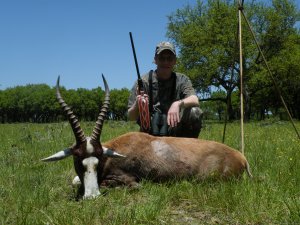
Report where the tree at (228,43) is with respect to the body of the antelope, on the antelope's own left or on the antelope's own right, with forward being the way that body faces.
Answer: on the antelope's own right

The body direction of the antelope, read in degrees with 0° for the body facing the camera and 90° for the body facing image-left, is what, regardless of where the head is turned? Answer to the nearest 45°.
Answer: approximately 90°
